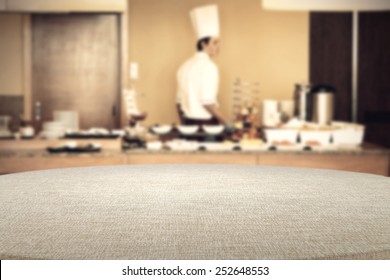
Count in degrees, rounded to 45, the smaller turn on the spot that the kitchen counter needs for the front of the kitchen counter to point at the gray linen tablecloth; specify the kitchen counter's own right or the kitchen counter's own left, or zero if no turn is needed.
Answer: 0° — it already faces it

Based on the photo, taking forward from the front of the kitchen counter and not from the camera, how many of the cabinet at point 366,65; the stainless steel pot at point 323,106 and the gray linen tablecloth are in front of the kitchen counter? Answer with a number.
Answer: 1

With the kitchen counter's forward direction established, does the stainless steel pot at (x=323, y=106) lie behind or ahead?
behind

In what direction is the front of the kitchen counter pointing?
toward the camera
